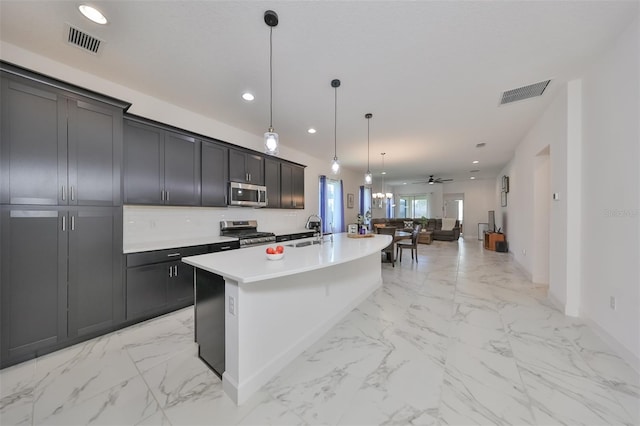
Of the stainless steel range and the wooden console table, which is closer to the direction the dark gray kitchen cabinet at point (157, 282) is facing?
the wooden console table

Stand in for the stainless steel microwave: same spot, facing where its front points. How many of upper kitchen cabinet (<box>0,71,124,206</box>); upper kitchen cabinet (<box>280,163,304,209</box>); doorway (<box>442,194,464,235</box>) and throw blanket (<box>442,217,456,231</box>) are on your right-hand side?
1

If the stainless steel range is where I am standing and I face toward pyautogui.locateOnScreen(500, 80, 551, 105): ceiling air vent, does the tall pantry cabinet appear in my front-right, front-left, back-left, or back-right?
back-right

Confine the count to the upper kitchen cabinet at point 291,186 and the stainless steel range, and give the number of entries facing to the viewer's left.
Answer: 0

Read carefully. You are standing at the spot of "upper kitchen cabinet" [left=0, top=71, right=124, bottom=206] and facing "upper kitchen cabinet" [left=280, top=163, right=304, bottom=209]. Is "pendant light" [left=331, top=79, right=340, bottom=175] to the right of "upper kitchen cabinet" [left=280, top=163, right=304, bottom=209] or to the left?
right

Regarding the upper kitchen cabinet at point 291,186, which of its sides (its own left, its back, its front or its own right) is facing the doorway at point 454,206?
left

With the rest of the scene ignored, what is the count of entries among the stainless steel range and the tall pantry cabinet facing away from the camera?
0

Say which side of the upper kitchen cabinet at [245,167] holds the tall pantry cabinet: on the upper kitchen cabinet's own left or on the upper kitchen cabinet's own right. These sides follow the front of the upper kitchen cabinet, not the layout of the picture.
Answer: on the upper kitchen cabinet's own right

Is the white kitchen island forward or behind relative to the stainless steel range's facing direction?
forward

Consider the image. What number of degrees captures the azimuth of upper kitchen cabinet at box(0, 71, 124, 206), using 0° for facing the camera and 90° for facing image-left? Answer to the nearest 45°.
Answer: approximately 315°

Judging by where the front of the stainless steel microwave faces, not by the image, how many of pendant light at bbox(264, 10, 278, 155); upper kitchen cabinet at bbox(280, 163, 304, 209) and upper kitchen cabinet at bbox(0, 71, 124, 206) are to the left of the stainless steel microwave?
1

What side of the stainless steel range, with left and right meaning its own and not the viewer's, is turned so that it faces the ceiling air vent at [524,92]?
front

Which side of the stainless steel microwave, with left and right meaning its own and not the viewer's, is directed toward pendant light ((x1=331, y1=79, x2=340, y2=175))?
front
